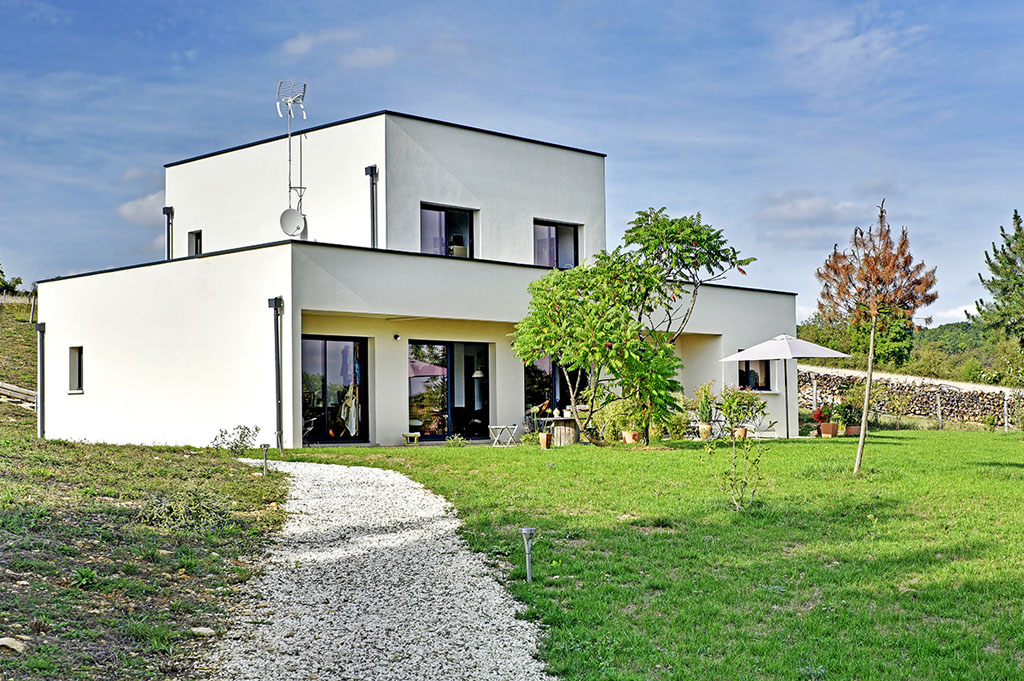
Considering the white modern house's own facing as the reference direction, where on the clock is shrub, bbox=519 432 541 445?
The shrub is roughly at 11 o'clock from the white modern house.

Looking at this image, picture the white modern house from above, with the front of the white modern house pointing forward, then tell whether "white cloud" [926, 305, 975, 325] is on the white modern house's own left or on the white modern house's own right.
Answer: on the white modern house's own left

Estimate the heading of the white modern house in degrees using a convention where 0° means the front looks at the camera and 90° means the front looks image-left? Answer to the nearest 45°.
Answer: approximately 315°

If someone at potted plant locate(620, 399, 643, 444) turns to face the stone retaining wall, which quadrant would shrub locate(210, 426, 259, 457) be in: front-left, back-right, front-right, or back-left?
back-left

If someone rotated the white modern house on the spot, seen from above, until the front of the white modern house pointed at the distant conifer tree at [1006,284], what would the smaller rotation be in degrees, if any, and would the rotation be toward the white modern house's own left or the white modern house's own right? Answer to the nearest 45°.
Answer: approximately 90° to the white modern house's own left

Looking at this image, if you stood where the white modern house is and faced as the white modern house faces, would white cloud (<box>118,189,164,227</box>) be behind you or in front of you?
behind

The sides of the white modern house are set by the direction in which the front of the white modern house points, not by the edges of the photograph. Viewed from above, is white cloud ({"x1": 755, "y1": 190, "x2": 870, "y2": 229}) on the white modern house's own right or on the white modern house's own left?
on the white modern house's own left
